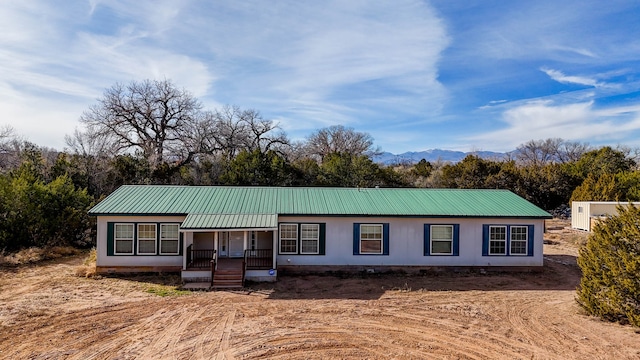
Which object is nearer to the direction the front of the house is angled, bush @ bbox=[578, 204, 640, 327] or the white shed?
the bush

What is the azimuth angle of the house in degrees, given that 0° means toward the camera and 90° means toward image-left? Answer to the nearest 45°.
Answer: approximately 0°

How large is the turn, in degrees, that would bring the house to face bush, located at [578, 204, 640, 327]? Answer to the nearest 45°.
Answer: approximately 45° to its left

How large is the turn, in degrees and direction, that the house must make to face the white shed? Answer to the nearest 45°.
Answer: approximately 135° to its left
